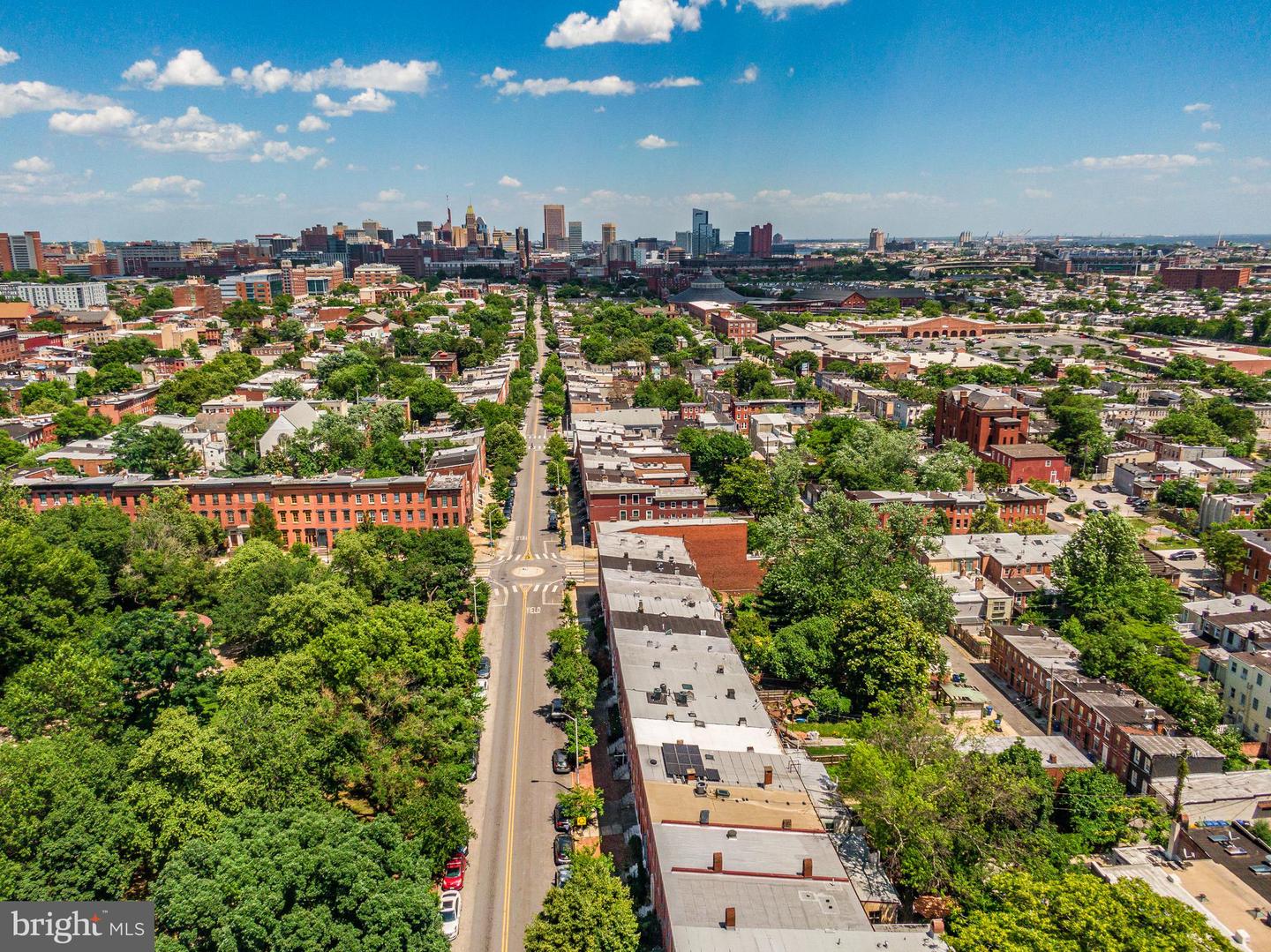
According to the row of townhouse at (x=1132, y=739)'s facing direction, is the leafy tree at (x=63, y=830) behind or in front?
in front

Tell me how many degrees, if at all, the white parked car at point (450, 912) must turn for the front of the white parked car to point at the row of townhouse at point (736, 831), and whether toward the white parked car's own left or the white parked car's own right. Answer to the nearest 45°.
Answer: approximately 90° to the white parked car's own left

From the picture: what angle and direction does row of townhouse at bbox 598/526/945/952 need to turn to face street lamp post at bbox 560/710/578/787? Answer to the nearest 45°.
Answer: approximately 45° to its right

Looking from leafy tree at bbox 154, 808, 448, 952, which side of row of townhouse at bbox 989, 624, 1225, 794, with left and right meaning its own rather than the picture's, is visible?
front

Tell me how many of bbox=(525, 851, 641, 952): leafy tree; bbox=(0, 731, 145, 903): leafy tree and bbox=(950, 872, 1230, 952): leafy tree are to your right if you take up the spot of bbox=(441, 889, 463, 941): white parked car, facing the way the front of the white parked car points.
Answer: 1

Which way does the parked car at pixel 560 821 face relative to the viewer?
away from the camera

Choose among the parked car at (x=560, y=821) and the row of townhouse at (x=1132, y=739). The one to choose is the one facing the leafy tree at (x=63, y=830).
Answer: the row of townhouse

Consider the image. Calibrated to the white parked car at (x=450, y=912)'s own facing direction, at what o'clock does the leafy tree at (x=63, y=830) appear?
The leafy tree is roughly at 3 o'clock from the white parked car.

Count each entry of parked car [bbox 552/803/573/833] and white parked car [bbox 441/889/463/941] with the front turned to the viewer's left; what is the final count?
0

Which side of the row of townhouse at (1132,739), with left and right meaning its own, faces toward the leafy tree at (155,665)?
front

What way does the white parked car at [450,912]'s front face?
toward the camera

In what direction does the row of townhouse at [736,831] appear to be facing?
to the viewer's left

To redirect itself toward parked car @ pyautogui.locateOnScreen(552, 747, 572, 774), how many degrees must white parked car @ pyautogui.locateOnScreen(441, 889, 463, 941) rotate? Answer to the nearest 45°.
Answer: approximately 135° to its left

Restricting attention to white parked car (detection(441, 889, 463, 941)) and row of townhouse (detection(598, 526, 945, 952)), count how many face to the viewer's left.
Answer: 1

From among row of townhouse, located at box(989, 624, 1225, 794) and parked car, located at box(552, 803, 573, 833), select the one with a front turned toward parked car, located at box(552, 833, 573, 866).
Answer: the row of townhouse

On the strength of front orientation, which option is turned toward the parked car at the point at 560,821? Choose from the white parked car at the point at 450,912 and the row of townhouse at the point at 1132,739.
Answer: the row of townhouse

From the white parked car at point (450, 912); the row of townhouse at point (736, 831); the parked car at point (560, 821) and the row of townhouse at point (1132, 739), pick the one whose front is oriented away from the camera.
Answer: the parked car

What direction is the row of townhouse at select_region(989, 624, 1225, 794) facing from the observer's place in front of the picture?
facing the viewer and to the left of the viewer

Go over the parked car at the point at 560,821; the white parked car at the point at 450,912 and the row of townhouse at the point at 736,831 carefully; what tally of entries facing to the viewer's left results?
1
